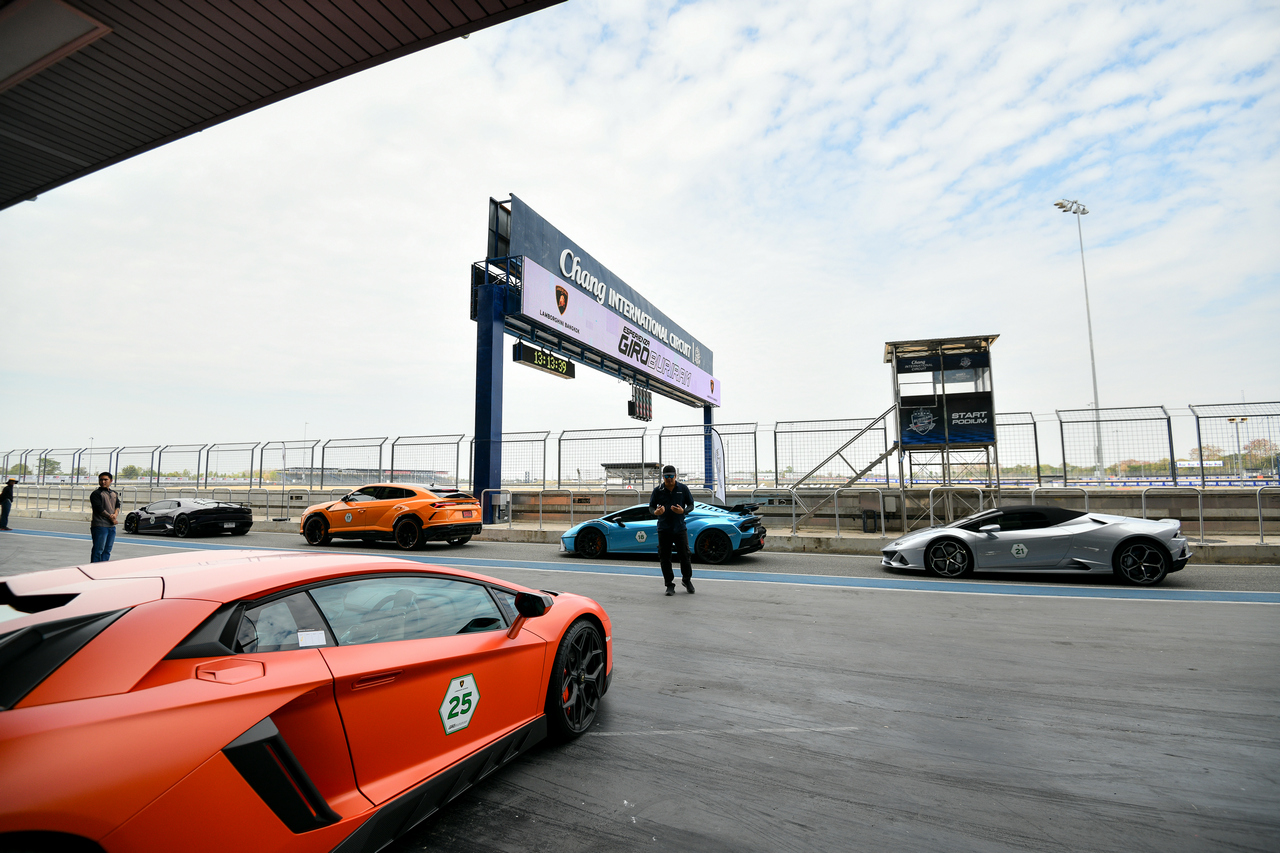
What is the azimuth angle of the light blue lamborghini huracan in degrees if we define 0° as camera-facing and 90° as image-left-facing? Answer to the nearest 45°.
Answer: approximately 90°

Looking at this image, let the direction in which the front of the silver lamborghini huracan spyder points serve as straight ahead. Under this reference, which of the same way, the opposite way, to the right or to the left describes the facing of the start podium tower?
to the left

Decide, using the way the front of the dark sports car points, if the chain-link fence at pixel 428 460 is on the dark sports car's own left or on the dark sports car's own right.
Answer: on the dark sports car's own right

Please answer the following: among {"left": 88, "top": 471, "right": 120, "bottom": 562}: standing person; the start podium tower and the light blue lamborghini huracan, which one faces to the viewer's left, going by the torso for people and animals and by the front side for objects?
the light blue lamborghini huracan

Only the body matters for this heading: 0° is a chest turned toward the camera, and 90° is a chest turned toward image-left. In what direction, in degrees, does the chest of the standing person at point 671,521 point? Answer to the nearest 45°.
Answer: approximately 0°

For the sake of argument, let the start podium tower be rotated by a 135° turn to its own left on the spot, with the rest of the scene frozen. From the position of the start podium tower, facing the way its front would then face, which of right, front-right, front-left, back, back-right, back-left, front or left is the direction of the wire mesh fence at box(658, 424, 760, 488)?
back-left

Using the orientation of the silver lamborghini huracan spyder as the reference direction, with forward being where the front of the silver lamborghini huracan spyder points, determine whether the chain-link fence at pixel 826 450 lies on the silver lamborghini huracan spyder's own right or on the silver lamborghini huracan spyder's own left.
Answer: on the silver lamborghini huracan spyder's own right

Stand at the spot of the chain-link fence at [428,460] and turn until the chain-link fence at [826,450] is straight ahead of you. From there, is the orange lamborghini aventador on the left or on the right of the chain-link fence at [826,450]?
right

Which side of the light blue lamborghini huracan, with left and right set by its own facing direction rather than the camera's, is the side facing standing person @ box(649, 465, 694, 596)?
left

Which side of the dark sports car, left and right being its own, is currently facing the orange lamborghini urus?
back

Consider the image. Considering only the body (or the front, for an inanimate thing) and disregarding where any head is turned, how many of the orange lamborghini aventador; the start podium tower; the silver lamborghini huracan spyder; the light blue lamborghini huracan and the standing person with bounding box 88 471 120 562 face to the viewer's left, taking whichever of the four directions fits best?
2
